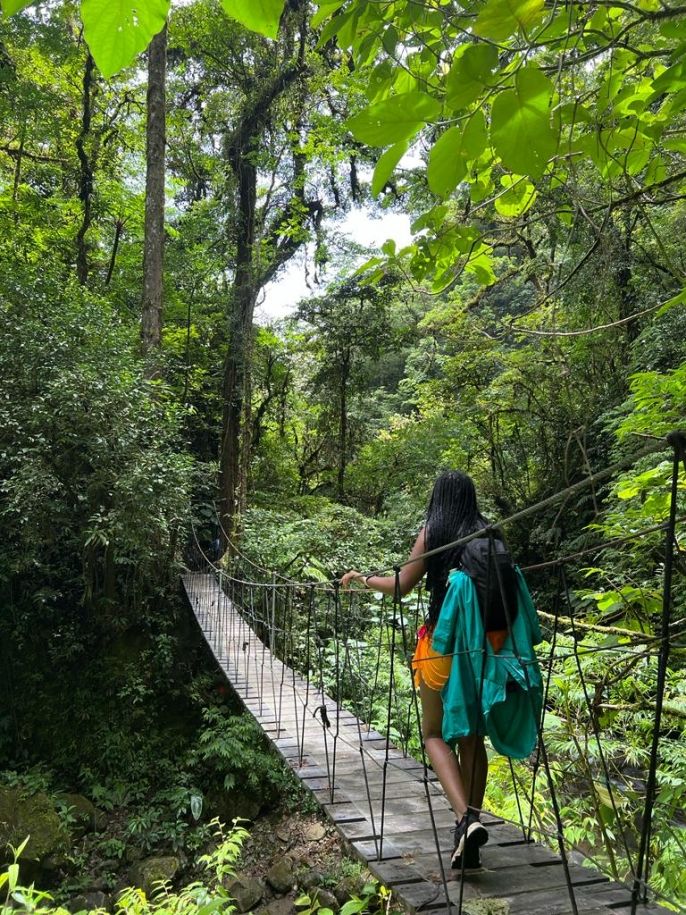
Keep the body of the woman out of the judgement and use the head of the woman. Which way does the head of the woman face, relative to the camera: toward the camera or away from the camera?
away from the camera

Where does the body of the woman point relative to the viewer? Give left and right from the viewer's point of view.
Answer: facing away from the viewer and to the left of the viewer

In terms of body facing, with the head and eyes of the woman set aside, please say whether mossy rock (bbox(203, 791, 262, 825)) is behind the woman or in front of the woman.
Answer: in front

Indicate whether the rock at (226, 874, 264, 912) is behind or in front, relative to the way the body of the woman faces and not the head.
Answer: in front
